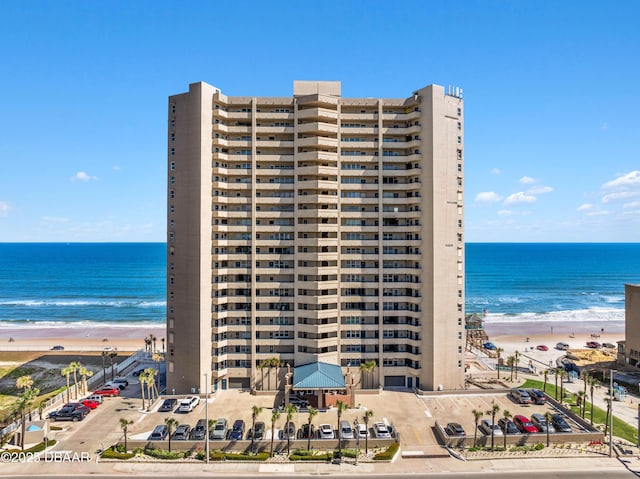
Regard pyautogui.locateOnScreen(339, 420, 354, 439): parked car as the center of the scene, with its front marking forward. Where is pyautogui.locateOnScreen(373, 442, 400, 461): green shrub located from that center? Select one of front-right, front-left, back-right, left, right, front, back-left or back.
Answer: front-left

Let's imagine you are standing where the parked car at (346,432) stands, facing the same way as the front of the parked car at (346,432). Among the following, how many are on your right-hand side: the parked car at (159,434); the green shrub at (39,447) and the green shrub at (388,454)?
2

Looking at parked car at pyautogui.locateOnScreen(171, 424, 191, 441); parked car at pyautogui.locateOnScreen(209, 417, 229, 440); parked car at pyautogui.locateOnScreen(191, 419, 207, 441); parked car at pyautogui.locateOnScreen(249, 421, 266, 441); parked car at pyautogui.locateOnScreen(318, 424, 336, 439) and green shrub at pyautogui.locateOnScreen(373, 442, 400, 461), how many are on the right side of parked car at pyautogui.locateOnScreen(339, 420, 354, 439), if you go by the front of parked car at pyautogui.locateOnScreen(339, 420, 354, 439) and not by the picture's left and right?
5

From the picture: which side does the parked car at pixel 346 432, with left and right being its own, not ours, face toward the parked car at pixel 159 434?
right

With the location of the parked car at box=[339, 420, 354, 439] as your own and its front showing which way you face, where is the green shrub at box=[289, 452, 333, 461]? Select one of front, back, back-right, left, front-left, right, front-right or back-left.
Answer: front-right

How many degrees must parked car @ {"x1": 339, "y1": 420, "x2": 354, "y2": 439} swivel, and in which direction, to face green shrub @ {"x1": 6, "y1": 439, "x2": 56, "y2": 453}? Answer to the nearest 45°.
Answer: approximately 90° to its right

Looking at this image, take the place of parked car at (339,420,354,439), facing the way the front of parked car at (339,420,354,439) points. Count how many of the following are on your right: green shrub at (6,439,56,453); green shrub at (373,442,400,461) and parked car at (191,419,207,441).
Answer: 2

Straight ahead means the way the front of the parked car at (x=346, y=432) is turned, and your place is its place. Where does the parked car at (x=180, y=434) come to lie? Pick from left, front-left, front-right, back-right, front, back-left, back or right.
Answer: right

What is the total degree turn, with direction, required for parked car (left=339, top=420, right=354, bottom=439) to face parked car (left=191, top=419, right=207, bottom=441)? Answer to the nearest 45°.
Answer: approximately 90° to its right

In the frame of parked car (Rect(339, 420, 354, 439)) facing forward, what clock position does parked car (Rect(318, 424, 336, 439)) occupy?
parked car (Rect(318, 424, 336, 439)) is roughly at 3 o'clock from parked car (Rect(339, 420, 354, 439)).

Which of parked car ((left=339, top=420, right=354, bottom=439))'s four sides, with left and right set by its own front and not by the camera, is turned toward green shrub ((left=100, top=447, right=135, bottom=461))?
right

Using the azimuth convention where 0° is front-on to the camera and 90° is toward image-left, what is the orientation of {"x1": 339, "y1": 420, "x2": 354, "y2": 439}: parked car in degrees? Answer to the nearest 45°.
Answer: approximately 0°

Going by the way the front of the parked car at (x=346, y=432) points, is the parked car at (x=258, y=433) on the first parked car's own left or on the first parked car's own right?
on the first parked car's own right
